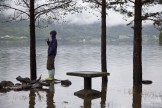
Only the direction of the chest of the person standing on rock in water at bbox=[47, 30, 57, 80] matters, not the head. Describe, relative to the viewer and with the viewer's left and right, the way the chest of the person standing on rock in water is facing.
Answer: facing to the left of the viewer

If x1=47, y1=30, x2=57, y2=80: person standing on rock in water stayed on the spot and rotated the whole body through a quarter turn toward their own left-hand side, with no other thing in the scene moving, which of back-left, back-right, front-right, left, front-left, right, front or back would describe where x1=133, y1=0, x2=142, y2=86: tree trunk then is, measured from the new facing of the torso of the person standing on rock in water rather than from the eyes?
left
